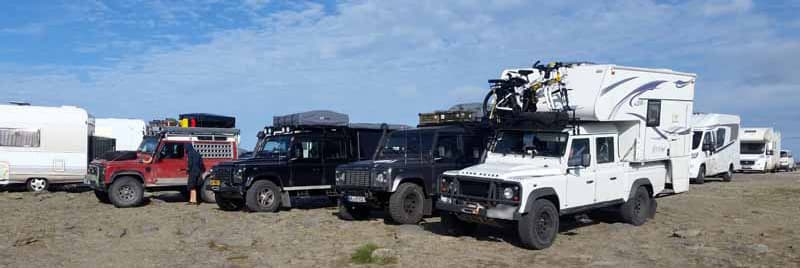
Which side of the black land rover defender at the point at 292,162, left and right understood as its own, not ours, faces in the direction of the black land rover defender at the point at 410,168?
left

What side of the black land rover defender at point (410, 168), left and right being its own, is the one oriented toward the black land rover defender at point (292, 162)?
right

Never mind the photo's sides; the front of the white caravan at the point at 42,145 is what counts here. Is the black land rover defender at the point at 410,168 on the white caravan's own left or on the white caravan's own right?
on the white caravan's own left

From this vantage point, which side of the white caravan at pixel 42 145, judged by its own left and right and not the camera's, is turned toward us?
left

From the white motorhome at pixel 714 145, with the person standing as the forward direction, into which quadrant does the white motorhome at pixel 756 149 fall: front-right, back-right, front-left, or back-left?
back-right

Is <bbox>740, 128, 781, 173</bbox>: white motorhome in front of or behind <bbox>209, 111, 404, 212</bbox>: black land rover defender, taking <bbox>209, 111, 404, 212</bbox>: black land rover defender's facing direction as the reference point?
behind

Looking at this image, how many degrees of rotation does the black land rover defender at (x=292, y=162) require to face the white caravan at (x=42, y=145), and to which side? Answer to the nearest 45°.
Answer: approximately 90° to its right

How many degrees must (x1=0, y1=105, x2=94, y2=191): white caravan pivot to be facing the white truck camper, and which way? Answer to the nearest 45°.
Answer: approximately 135° to its left
